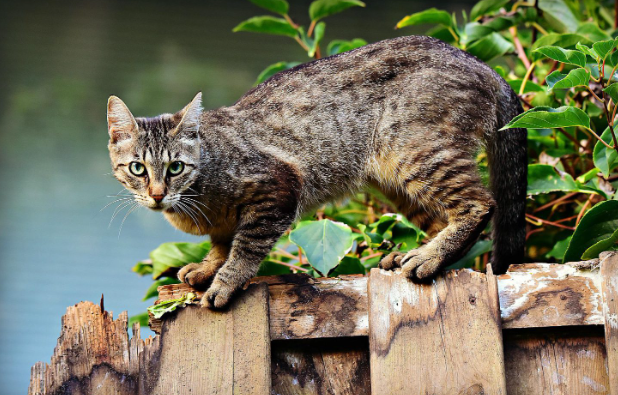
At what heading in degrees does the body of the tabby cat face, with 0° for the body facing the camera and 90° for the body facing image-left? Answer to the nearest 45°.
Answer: approximately 90°
